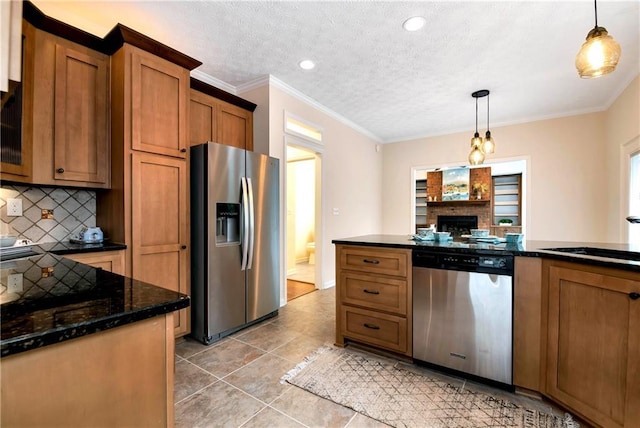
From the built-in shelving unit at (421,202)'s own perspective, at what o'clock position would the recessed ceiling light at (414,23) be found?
The recessed ceiling light is roughly at 12 o'clock from the built-in shelving unit.

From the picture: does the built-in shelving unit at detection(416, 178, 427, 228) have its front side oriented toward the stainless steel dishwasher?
yes

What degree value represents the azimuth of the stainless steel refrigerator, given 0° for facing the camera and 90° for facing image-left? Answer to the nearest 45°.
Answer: approximately 315°

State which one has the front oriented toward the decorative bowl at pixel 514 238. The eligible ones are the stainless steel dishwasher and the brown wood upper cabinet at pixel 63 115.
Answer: the brown wood upper cabinet

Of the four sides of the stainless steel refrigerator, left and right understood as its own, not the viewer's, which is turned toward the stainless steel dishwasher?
front

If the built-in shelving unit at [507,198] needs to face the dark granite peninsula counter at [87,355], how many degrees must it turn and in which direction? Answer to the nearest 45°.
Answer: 0° — it already faces it

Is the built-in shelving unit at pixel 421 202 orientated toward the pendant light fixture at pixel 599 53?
yes

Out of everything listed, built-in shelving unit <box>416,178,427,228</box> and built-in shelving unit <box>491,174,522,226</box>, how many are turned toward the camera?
2

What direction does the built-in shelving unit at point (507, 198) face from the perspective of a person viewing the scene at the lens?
facing the viewer

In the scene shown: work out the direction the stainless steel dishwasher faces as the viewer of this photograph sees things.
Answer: facing the viewer and to the left of the viewer

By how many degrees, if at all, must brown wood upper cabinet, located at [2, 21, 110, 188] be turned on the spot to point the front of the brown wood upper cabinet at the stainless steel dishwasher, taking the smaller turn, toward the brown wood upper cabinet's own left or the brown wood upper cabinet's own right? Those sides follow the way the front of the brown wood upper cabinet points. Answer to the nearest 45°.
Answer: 0° — it already faces it

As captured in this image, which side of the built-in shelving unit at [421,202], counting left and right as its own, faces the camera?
front

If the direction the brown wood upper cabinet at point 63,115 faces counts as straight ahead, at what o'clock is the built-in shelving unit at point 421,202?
The built-in shelving unit is roughly at 10 o'clock from the brown wood upper cabinet.

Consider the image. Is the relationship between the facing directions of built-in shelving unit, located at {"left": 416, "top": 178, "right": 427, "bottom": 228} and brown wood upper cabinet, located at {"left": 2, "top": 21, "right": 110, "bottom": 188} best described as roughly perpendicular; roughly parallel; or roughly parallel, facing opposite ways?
roughly perpendicular
